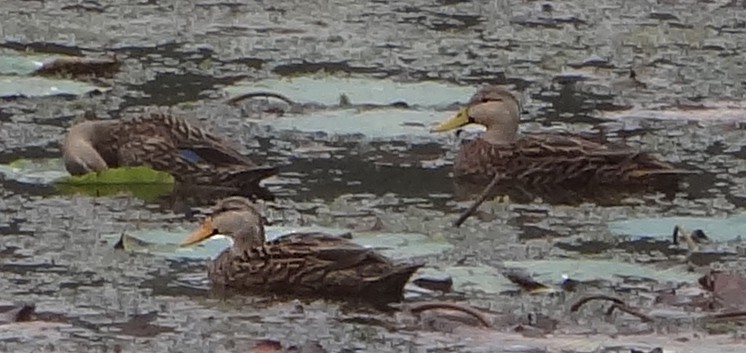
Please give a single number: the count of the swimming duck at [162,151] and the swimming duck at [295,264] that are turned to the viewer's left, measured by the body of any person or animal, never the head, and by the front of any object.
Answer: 2

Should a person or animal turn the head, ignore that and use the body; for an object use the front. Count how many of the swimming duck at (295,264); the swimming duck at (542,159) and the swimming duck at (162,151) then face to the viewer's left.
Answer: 3

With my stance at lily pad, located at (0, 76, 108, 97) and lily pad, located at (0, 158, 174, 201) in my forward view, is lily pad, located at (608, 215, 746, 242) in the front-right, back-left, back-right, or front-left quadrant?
front-left

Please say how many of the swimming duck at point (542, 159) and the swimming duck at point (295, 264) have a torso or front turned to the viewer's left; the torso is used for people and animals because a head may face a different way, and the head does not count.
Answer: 2

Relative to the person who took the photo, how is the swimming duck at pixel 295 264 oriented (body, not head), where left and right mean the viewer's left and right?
facing to the left of the viewer

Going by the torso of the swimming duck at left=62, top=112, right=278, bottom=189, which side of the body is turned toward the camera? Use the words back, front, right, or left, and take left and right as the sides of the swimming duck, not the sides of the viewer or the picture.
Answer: left

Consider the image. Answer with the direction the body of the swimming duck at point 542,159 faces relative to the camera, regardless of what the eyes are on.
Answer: to the viewer's left
